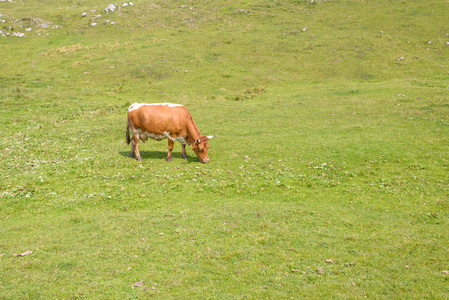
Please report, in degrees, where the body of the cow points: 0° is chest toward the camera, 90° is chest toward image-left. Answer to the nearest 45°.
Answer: approximately 270°
